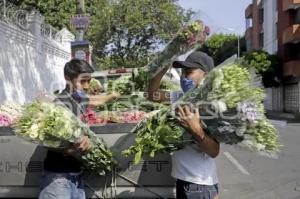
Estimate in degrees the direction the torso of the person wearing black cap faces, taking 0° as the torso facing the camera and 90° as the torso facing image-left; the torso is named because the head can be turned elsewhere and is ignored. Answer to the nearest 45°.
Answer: approximately 45°

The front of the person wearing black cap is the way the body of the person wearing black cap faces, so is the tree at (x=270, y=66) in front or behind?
behind

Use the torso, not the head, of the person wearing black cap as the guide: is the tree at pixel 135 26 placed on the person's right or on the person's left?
on the person's right
